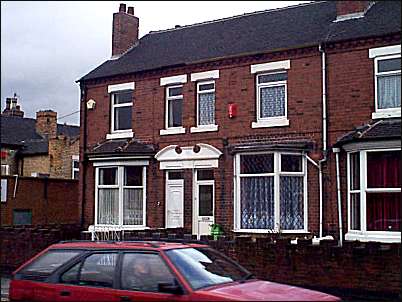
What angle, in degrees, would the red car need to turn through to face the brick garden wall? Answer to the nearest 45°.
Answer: approximately 135° to its left

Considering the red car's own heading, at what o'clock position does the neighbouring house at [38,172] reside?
The neighbouring house is roughly at 7 o'clock from the red car.

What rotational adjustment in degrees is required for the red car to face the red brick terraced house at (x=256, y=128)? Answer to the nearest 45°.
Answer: approximately 135° to its left

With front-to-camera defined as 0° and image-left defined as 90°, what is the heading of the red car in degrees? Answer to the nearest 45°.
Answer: approximately 315°
